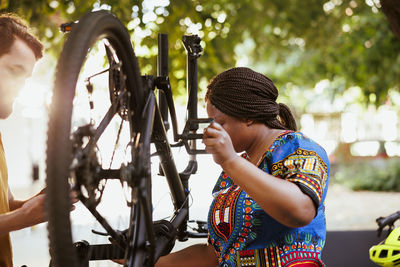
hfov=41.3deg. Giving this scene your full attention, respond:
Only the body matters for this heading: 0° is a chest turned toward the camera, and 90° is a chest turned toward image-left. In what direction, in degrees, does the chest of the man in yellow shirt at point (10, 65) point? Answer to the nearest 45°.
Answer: approximately 315°

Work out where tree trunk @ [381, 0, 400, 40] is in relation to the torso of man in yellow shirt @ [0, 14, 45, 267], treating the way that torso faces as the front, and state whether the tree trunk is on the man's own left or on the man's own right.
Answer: on the man's own left

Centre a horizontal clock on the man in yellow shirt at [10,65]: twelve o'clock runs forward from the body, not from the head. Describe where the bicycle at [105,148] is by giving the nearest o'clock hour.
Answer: The bicycle is roughly at 1 o'clock from the man in yellow shirt.

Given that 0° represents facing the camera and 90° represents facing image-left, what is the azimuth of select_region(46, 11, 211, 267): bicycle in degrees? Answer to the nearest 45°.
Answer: approximately 225°

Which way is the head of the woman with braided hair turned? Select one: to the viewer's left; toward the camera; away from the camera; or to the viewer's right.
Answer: to the viewer's left
